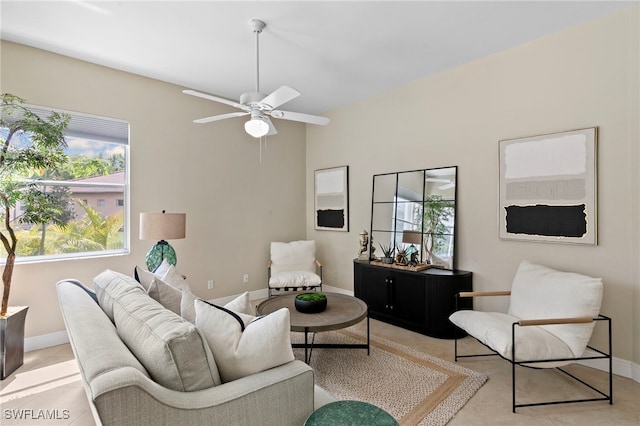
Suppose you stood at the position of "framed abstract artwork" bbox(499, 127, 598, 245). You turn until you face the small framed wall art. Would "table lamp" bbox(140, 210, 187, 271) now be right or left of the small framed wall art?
left

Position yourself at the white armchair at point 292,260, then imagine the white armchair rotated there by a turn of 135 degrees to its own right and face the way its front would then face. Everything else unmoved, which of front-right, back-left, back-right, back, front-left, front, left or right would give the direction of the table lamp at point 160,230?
left

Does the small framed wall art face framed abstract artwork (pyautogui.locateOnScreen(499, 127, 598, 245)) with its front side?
no

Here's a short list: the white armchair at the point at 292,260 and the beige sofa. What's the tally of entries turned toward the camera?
1

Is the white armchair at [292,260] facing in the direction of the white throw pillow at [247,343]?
yes

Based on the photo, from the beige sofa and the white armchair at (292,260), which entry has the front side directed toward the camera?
the white armchair

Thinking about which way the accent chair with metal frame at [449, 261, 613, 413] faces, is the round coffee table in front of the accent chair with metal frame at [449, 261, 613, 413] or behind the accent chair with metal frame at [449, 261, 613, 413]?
in front

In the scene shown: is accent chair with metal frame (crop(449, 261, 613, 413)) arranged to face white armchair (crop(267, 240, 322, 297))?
no

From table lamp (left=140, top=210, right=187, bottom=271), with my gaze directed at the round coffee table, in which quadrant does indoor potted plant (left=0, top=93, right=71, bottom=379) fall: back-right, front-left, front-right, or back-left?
back-right

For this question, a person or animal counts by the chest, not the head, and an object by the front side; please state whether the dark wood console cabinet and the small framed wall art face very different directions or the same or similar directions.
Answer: same or similar directions

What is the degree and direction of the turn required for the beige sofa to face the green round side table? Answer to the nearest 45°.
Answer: approximately 45° to its right

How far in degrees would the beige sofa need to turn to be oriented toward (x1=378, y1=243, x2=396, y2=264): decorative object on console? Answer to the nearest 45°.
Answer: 0° — it already faces it

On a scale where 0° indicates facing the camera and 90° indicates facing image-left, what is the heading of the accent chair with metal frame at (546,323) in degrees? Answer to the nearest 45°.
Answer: approximately 45°

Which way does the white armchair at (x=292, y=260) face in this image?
toward the camera

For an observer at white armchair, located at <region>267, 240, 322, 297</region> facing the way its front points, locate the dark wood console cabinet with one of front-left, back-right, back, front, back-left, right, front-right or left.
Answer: front-left

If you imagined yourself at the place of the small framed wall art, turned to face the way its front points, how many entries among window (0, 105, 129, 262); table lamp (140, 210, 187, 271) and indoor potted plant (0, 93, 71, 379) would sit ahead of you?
3

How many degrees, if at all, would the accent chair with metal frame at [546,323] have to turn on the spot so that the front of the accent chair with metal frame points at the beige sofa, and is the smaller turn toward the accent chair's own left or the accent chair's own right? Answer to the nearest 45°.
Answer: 0° — it already faces it

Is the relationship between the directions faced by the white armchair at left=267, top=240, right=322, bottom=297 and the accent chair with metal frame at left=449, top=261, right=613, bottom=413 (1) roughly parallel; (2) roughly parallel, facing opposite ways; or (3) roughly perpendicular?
roughly perpendicular

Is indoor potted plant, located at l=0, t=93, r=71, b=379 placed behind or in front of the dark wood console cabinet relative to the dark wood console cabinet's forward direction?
in front

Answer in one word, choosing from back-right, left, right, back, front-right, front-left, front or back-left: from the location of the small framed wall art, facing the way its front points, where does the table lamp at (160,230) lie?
front

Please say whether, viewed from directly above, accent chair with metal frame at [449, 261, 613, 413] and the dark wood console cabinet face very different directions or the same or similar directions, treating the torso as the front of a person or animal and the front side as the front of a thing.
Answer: same or similar directions
